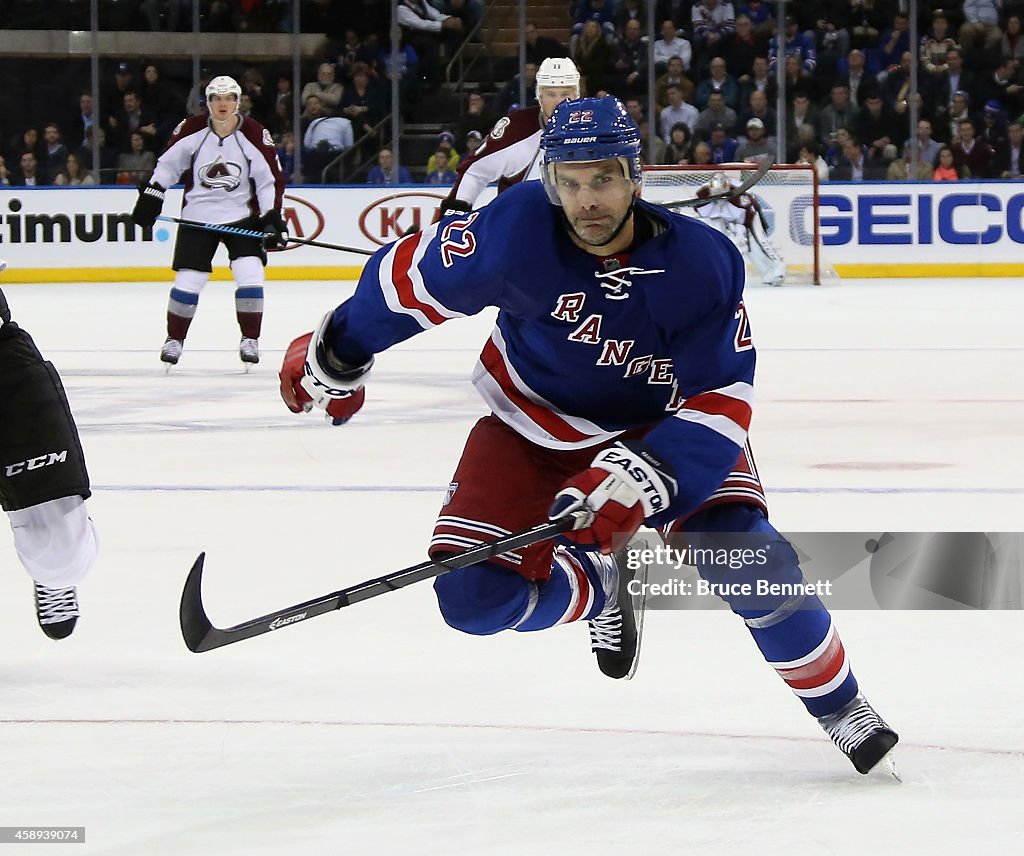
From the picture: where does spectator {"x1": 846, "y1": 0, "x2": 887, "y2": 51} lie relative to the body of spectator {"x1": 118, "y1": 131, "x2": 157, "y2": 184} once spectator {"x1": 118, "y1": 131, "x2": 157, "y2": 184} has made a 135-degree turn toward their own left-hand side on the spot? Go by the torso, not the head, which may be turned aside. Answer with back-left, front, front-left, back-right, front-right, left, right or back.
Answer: front-right

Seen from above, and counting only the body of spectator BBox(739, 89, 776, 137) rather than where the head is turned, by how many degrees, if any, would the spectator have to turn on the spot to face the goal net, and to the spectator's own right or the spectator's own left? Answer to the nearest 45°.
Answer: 0° — they already face it

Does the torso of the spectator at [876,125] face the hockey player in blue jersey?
yes

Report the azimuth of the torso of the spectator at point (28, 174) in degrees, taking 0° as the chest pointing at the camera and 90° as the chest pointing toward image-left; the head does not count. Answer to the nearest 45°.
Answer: approximately 0°

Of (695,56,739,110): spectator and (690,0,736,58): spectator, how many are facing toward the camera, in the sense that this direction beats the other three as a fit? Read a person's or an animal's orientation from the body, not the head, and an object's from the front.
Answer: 2

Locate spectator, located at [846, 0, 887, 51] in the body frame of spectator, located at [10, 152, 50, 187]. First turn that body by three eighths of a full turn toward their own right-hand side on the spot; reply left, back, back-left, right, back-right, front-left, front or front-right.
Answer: back-right

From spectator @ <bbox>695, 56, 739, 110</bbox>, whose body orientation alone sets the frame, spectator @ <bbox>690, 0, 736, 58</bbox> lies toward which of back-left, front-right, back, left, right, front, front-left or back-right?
back

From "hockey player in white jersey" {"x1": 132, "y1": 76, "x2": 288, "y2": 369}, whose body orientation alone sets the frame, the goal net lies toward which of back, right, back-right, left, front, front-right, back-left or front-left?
back-left

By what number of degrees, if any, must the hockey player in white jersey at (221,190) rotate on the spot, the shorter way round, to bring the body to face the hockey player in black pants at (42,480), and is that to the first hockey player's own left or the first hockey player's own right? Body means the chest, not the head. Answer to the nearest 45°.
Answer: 0° — they already face them
